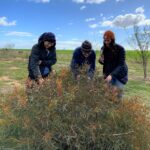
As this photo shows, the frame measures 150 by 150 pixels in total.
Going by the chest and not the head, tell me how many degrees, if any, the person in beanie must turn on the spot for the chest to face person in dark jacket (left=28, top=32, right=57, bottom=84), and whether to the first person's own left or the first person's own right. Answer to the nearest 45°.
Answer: approximately 90° to the first person's own right

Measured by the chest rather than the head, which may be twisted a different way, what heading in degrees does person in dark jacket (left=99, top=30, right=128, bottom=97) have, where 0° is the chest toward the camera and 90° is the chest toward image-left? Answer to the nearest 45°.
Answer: approximately 45°

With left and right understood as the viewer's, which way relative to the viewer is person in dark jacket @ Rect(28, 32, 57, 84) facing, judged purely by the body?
facing the viewer and to the right of the viewer

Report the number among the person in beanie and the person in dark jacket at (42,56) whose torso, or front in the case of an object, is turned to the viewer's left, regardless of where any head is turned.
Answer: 0

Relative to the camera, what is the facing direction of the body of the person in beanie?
toward the camera

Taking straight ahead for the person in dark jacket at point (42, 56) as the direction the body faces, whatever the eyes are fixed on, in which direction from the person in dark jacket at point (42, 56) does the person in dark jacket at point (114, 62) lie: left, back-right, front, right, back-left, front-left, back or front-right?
front-left

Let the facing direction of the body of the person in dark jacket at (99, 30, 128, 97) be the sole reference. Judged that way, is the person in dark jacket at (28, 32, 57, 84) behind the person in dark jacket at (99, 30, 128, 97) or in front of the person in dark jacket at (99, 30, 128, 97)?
in front

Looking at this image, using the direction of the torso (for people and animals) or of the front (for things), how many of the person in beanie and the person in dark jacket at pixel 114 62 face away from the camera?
0

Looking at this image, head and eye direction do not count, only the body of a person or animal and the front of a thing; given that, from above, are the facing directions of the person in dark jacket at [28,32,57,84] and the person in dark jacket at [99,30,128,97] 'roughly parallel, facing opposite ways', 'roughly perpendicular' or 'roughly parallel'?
roughly perpendicular

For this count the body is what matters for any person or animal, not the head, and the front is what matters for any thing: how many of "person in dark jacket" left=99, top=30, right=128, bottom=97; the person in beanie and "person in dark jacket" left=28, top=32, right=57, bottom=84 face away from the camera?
0

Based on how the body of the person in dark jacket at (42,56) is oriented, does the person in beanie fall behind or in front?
in front
